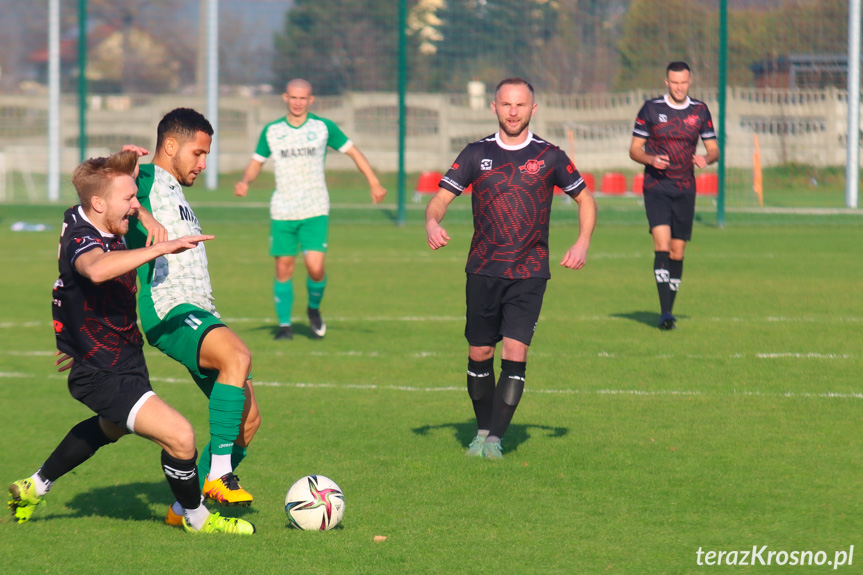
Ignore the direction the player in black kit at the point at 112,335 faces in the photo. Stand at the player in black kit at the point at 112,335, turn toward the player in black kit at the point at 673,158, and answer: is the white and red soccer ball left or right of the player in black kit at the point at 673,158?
right

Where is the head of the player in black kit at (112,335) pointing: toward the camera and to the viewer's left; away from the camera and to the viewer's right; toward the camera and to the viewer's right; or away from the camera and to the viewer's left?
toward the camera and to the viewer's right

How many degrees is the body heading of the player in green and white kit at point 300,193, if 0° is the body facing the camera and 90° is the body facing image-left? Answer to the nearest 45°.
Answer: approximately 0°

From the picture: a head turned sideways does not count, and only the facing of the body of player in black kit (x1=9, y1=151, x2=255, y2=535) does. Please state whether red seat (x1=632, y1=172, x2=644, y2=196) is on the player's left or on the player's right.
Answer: on the player's left

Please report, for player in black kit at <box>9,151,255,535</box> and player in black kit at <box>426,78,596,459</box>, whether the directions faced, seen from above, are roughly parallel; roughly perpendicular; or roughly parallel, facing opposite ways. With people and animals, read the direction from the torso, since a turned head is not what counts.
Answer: roughly perpendicular

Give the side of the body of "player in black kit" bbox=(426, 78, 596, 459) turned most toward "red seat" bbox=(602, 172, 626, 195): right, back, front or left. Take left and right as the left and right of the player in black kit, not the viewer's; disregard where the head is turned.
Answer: back

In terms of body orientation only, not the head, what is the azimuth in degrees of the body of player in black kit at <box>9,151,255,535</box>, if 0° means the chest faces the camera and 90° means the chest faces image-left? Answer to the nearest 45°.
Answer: approximately 270°

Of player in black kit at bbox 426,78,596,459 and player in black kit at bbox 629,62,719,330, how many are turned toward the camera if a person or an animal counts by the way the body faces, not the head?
2

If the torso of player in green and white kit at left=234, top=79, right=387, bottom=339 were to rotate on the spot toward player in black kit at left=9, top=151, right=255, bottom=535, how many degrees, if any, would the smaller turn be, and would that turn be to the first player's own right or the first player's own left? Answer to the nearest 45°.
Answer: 0° — they already face them

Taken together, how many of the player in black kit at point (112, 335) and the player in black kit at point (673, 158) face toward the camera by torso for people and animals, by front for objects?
1
